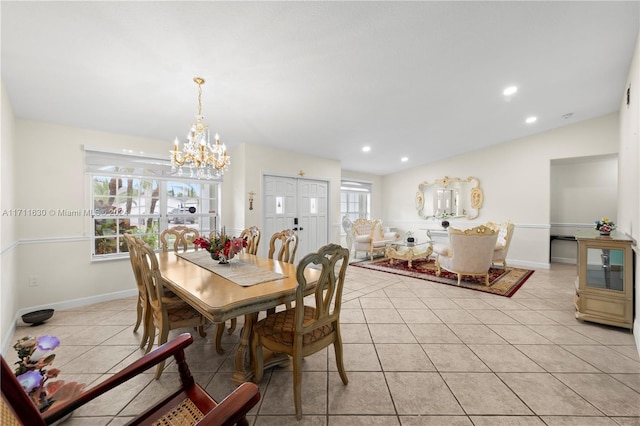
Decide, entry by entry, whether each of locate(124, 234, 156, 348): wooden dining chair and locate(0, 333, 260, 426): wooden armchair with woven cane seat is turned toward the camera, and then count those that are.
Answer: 0

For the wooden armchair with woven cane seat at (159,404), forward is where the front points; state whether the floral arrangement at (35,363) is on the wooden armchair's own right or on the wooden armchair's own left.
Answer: on the wooden armchair's own left

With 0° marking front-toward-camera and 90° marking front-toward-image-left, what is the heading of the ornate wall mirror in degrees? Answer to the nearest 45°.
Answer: approximately 45°

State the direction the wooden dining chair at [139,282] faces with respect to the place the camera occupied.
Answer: facing away from the viewer and to the right of the viewer

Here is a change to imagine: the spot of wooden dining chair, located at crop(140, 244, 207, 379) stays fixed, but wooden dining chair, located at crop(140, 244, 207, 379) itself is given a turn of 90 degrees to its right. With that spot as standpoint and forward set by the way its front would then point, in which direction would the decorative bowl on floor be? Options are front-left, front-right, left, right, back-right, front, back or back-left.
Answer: back

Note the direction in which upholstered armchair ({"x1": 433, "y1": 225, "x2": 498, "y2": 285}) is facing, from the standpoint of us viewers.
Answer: facing away from the viewer and to the left of the viewer

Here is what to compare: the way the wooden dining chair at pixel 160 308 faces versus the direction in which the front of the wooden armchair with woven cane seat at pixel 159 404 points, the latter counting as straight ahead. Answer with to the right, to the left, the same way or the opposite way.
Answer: the same way

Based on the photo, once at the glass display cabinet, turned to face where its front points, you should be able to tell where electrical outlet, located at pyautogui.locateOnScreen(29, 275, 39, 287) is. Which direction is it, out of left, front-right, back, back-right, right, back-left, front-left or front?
front

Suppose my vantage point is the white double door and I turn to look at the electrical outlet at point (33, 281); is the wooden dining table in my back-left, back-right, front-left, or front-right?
front-left

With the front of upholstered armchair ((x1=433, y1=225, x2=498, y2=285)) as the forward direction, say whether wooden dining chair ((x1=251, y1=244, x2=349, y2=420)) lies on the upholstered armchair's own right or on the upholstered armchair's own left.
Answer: on the upholstered armchair's own left

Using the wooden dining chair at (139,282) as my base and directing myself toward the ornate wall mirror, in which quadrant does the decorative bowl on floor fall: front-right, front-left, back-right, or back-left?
back-left

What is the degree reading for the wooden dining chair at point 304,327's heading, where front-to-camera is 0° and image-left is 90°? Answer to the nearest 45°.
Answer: approximately 135°

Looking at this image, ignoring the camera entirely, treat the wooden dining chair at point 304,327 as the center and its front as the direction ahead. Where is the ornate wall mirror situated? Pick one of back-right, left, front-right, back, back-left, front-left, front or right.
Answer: right

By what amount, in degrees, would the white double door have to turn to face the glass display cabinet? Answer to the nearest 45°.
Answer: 0° — it already faces it

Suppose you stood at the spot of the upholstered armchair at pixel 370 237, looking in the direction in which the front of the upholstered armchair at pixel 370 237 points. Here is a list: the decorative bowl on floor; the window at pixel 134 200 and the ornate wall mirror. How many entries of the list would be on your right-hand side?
2

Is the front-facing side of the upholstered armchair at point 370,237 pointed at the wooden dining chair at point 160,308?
no

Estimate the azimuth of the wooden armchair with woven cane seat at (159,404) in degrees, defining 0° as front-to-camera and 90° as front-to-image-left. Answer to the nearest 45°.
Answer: approximately 225°
